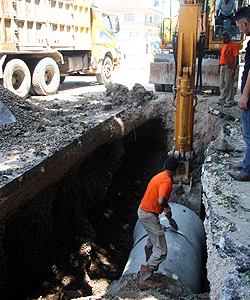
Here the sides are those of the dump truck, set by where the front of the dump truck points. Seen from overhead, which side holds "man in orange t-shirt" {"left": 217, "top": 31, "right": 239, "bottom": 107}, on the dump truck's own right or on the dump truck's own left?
on the dump truck's own right

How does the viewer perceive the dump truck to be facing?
facing away from the viewer and to the right of the viewer

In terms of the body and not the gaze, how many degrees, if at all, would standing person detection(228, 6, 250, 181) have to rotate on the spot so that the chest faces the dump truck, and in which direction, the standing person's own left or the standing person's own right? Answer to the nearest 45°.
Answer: approximately 45° to the standing person's own right

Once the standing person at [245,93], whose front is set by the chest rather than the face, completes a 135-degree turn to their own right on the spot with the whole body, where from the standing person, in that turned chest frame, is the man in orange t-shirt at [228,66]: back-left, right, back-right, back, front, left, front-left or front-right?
front-left

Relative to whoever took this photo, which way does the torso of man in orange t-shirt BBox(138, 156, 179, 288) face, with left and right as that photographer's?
facing away from the viewer and to the right of the viewer

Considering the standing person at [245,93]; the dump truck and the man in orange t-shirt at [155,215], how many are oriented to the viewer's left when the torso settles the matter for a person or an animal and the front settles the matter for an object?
1

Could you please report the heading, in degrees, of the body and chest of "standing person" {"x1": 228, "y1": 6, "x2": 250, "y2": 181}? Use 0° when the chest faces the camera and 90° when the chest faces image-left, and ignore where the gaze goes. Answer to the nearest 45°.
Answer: approximately 90°

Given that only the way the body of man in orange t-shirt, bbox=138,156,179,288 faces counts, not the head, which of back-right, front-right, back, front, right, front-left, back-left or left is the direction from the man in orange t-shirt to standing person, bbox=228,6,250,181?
front

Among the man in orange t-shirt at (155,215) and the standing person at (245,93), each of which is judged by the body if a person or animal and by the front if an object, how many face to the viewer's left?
1

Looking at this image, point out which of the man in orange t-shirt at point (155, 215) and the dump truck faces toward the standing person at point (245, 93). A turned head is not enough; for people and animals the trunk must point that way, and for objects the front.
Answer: the man in orange t-shirt
